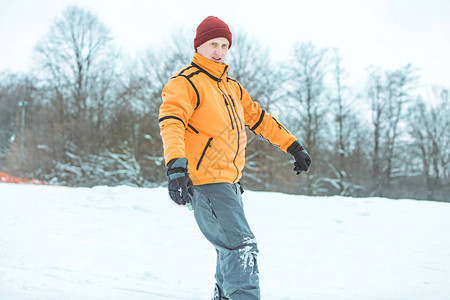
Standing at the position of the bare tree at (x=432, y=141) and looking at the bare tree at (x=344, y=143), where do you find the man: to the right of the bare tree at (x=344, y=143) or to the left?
left

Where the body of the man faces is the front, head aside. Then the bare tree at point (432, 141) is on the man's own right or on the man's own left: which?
on the man's own left

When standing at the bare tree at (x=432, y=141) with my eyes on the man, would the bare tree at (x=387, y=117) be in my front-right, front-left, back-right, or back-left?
front-right

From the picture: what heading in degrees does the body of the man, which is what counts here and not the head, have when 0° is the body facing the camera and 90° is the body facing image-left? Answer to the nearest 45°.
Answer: approximately 315°

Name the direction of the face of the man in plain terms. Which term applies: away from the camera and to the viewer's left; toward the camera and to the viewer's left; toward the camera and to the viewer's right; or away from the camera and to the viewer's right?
toward the camera and to the viewer's right

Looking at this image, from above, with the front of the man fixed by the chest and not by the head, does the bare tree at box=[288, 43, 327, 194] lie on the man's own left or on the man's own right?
on the man's own left

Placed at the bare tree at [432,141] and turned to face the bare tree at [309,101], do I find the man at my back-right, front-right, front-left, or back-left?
front-left

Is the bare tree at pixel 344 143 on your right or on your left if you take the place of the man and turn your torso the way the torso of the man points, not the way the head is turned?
on your left
